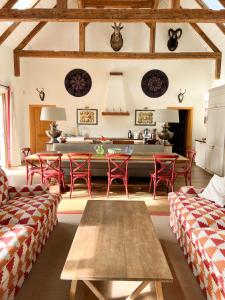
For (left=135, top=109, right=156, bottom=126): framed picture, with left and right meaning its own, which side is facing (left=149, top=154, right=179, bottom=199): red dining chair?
front

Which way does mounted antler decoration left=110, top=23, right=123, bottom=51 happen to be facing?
toward the camera

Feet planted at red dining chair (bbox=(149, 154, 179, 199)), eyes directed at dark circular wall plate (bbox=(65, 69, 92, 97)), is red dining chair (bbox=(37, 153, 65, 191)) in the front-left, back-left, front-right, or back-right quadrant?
front-left

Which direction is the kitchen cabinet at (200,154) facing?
to the viewer's left

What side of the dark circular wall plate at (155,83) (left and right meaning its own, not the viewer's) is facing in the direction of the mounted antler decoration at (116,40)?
right

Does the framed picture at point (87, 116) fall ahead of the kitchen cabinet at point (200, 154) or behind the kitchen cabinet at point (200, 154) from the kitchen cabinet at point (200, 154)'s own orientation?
ahead

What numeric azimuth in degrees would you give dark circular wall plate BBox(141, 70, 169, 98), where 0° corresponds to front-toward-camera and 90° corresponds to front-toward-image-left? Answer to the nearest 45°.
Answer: approximately 0°

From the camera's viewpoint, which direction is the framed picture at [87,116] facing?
toward the camera

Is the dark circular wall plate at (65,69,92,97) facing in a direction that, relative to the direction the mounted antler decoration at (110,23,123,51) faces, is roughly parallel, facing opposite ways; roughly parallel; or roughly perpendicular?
roughly parallel

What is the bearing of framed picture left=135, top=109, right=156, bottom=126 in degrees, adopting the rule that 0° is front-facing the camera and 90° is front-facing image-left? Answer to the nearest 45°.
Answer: approximately 0°

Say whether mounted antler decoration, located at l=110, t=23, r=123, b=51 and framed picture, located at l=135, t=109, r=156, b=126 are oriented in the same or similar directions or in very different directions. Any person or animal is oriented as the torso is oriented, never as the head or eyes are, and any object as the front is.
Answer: same or similar directions

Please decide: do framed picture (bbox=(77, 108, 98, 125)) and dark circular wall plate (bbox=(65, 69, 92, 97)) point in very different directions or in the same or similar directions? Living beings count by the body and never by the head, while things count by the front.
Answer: same or similar directions

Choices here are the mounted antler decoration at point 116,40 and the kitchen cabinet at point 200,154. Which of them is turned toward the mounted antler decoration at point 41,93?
the kitchen cabinet

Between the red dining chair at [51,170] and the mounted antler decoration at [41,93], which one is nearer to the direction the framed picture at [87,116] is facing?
the red dining chair

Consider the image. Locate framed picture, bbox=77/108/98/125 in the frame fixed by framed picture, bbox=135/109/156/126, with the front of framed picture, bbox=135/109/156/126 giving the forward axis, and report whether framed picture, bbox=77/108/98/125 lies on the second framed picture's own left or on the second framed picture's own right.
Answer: on the second framed picture's own right

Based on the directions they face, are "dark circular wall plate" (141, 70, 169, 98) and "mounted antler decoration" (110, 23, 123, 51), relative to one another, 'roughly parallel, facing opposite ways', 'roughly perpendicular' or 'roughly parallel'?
roughly parallel
